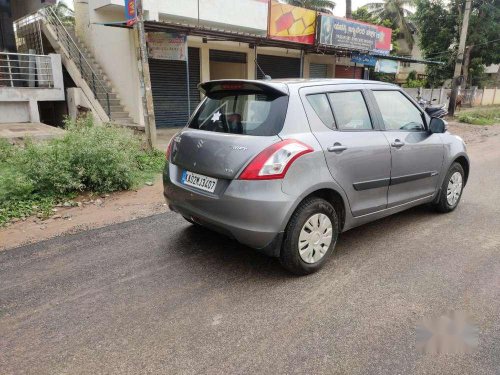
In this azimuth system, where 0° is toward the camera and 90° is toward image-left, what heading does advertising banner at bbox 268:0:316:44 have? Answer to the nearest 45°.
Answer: approximately 315°

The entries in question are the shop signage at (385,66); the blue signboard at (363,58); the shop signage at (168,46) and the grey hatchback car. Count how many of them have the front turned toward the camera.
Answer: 3

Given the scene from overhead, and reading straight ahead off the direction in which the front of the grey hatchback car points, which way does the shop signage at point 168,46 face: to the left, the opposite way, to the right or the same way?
to the right

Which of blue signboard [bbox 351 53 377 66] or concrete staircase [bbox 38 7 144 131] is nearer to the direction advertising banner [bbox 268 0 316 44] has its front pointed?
the blue signboard

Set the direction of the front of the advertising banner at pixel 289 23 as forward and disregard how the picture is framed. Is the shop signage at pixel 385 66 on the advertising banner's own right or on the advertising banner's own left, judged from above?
on the advertising banner's own left

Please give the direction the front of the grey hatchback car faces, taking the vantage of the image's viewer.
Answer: facing away from the viewer and to the right of the viewer

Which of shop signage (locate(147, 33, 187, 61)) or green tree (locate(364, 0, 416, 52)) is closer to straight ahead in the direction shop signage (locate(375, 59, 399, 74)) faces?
the shop signage

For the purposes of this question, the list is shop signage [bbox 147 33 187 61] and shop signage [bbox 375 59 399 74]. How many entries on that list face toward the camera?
2

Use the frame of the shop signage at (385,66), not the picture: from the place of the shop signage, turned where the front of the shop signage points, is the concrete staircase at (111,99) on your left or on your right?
on your right

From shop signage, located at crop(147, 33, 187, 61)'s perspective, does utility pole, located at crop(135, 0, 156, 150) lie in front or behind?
in front

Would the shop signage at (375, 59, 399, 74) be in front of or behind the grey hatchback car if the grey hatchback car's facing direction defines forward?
in front

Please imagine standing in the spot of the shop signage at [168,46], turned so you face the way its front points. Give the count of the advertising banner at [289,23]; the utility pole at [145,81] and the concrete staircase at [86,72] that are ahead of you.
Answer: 1
